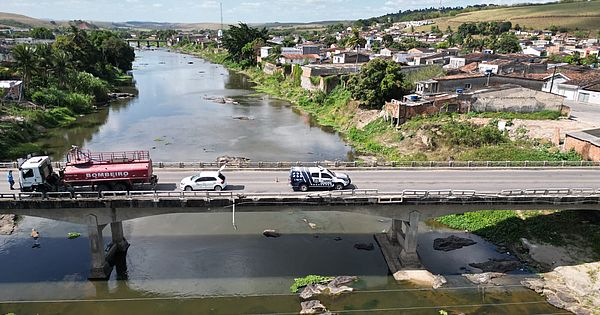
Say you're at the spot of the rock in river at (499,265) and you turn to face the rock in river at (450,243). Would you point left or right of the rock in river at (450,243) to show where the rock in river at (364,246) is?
left

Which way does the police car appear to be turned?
to the viewer's right

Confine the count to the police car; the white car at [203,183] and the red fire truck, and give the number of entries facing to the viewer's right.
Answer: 1

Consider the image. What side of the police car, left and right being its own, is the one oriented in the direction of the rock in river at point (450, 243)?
front

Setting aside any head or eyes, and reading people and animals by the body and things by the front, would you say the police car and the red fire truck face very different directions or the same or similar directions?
very different directions

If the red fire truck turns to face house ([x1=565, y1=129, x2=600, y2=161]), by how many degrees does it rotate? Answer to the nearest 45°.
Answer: approximately 180°

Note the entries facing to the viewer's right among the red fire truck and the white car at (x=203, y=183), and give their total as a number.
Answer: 0

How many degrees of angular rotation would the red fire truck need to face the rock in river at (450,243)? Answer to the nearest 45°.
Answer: approximately 180°

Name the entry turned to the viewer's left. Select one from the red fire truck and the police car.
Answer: the red fire truck

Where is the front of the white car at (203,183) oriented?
to the viewer's left

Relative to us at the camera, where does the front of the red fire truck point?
facing to the left of the viewer

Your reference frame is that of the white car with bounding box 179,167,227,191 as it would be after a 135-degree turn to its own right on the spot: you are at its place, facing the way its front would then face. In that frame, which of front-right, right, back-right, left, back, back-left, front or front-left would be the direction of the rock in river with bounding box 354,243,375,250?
front-right

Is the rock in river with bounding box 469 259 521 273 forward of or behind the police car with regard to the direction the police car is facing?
forward

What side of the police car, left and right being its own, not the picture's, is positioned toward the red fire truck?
back

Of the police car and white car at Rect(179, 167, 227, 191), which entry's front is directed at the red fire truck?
the white car

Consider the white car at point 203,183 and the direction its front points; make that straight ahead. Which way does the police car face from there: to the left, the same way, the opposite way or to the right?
the opposite way

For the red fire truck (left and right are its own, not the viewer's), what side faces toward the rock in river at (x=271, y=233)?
back

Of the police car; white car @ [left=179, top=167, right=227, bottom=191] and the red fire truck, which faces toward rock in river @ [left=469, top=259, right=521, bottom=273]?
the police car
